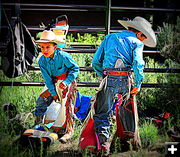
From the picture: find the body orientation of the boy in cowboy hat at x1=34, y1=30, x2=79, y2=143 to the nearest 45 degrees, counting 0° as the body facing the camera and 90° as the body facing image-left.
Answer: approximately 45°

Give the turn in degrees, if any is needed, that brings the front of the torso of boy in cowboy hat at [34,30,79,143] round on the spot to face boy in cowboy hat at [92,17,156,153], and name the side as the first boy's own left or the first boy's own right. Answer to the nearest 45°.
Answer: approximately 90° to the first boy's own left

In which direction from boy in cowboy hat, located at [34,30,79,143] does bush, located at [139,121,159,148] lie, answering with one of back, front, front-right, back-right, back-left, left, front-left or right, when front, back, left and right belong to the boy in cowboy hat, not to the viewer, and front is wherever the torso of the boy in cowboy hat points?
back-left
